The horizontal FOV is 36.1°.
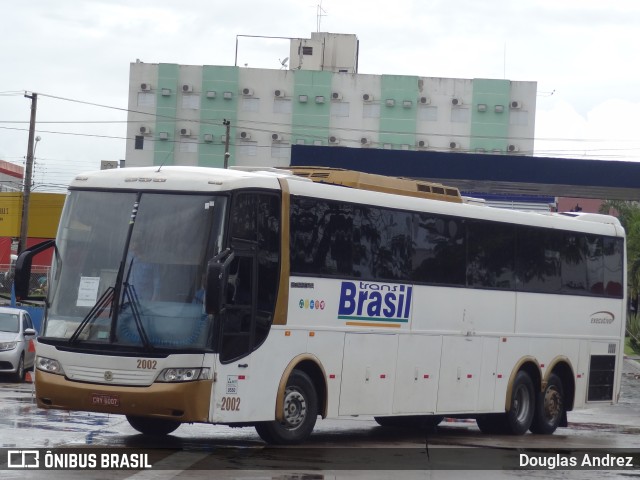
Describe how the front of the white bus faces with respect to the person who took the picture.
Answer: facing the viewer and to the left of the viewer

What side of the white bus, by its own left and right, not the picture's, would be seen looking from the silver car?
right

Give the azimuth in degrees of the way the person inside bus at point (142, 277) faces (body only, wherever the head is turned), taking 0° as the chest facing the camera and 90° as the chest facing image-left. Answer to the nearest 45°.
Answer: approximately 45°

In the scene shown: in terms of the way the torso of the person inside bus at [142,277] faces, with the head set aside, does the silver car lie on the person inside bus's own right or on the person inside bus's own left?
on the person inside bus's own right

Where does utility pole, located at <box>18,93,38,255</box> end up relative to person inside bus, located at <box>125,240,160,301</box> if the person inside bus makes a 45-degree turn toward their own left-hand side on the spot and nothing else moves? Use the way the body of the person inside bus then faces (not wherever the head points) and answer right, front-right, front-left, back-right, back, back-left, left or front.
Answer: back
